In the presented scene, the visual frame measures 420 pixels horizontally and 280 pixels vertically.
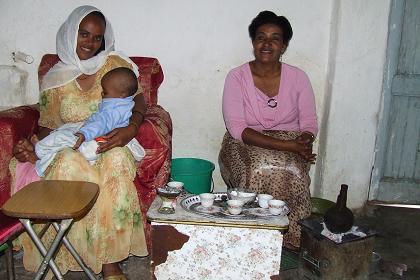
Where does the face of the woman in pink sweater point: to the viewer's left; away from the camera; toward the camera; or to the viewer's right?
toward the camera

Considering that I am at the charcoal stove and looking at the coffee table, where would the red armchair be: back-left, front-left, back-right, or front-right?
front-right

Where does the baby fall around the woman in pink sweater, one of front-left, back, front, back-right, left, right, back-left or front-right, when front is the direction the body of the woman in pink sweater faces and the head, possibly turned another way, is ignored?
front-right

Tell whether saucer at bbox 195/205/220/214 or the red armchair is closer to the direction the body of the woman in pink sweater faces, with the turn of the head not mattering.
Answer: the saucer

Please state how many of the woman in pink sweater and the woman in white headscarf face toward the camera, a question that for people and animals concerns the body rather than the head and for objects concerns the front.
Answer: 2

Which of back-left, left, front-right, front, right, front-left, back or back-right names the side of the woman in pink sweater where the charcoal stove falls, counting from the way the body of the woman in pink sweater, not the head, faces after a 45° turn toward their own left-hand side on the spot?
front

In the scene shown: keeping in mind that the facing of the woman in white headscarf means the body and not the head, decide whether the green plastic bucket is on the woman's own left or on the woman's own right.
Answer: on the woman's own left

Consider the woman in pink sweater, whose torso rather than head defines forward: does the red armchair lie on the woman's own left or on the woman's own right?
on the woman's own right

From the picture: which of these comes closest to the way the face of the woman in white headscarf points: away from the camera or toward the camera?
toward the camera

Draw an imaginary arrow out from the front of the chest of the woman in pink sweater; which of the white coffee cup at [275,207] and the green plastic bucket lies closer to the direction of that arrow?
the white coffee cup

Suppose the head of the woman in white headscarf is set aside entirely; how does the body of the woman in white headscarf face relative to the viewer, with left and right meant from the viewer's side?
facing the viewer

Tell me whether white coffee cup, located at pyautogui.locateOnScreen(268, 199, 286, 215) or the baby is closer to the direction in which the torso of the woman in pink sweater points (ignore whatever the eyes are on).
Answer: the white coffee cup

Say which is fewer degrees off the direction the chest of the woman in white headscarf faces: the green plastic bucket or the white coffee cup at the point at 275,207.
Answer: the white coffee cup

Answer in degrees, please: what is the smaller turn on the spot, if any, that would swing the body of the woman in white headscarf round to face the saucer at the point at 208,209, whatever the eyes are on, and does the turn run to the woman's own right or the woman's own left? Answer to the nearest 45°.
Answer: approximately 45° to the woman's own left

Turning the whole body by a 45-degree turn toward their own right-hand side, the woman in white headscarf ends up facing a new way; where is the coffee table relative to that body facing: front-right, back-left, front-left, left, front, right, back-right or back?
left
